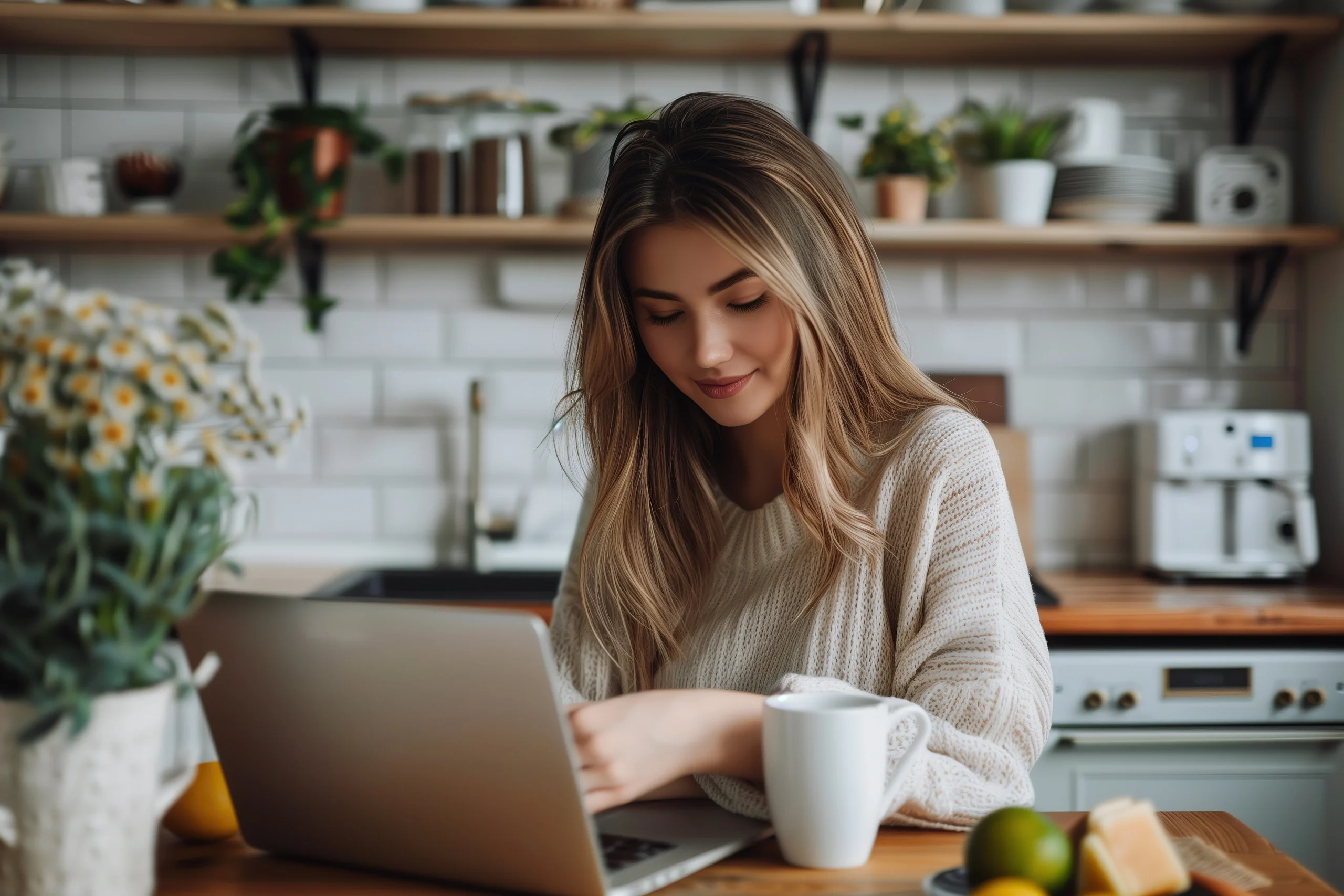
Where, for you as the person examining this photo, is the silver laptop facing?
facing away from the viewer and to the right of the viewer

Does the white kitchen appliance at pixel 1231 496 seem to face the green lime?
yes

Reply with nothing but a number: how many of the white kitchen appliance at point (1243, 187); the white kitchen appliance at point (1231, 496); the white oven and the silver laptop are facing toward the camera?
3

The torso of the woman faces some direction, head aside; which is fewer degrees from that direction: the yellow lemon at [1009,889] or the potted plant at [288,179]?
the yellow lemon

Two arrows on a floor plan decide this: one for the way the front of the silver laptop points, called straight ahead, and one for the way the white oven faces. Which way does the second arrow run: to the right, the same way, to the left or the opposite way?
the opposite way
